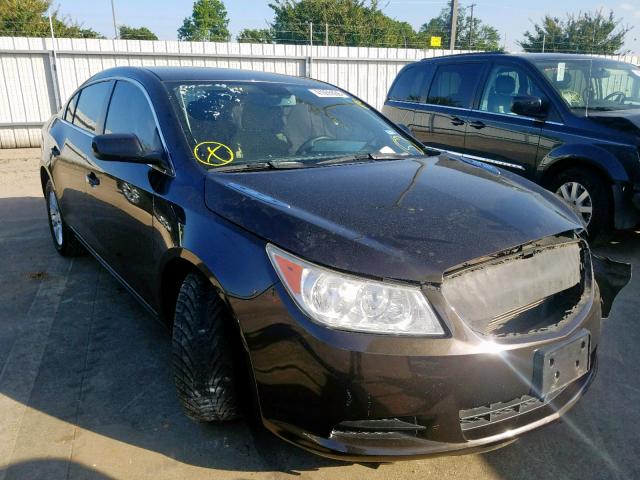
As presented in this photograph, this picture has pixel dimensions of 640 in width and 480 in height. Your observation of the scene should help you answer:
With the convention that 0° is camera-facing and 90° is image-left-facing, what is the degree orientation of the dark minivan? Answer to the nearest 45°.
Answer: approximately 315°

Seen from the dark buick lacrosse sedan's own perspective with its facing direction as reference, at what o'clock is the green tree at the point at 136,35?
The green tree is roughly at 7 o'clock from the dark buick lacrosse sedan.

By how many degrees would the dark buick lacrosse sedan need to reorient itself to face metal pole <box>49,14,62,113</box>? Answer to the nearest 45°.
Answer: approximately 180°

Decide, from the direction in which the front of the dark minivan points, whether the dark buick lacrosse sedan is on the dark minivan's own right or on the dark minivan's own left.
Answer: on the dark minivan's own right

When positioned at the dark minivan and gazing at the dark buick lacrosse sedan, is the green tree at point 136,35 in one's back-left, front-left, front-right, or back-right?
back-right

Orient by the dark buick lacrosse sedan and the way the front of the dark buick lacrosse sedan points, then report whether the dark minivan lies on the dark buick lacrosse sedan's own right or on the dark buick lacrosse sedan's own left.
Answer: on the dark buick lacrosse sedan's own left

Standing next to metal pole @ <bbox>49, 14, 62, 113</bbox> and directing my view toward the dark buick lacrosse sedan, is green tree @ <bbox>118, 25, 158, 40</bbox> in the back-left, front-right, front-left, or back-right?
back-left

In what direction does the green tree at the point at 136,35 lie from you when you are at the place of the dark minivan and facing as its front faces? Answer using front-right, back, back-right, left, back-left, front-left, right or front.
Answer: back
